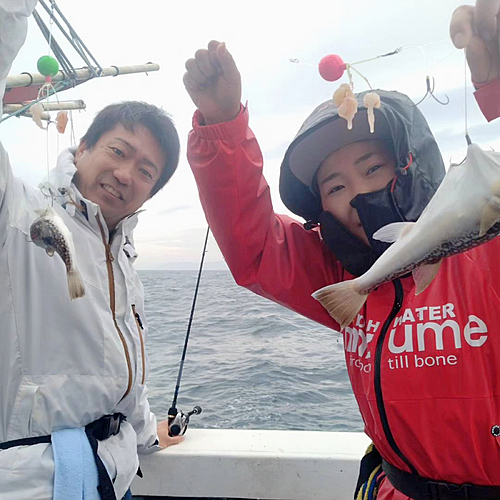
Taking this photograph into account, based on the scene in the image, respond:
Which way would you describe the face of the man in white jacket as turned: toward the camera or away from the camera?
toward the camera

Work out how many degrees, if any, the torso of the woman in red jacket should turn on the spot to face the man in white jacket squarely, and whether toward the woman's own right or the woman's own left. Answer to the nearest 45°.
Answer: approximately 45° to the woman's own right

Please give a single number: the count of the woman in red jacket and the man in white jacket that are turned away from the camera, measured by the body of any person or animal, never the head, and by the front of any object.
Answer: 0

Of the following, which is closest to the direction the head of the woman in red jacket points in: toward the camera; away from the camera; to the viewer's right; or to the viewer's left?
toward the camera

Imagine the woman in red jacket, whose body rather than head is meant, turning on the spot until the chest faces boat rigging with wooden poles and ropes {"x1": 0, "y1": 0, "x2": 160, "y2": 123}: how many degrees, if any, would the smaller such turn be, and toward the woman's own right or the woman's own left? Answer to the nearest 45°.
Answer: approximately 90° to the woman's own right

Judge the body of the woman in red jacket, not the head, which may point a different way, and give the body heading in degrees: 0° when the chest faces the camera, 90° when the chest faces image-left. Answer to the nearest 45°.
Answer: approximately 45°
